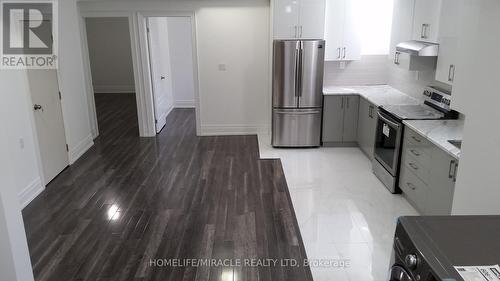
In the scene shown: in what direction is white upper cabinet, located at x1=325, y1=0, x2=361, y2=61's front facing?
toward the camera

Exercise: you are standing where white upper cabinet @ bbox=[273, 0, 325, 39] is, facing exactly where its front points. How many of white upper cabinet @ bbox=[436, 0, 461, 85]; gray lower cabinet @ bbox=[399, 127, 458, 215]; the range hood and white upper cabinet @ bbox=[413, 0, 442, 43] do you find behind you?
0

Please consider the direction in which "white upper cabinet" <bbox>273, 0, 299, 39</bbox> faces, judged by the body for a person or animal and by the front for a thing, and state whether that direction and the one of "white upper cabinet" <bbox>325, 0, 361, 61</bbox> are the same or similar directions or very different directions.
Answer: same or similar directions

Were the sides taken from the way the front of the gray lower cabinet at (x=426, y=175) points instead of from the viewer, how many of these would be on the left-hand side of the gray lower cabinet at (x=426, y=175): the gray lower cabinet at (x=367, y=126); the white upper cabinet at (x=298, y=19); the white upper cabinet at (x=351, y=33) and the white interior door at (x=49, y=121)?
0

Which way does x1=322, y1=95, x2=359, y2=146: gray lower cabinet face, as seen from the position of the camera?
facing the viewer

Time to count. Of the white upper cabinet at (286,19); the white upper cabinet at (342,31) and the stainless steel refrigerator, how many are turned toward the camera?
3

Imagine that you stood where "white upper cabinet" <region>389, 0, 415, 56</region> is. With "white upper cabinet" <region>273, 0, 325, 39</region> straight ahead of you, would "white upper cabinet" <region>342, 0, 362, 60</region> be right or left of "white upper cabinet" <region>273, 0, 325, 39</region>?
right

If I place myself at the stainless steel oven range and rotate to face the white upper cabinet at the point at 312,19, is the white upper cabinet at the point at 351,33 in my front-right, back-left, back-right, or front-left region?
front-right

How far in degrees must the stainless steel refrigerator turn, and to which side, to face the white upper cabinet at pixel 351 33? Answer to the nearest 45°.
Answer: approximately 135° to its left

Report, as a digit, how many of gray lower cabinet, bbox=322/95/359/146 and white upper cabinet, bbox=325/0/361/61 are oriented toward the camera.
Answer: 2

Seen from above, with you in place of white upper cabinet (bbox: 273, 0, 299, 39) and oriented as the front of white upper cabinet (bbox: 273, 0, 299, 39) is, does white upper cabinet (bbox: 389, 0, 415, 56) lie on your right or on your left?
on your left

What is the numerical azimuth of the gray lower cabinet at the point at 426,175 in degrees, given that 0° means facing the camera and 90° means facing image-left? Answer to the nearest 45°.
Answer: approximately 45°

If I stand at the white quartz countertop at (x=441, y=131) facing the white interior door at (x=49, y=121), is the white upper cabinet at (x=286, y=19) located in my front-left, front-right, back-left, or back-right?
front-right

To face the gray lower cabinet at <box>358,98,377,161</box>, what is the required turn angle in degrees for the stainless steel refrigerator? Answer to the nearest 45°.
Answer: approximately 90° to its left

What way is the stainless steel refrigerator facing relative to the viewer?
toward the camera

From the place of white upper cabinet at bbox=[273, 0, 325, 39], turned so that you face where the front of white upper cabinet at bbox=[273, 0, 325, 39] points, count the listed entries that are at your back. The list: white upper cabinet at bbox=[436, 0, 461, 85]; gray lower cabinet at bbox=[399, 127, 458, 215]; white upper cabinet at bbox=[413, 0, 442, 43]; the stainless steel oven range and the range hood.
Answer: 0

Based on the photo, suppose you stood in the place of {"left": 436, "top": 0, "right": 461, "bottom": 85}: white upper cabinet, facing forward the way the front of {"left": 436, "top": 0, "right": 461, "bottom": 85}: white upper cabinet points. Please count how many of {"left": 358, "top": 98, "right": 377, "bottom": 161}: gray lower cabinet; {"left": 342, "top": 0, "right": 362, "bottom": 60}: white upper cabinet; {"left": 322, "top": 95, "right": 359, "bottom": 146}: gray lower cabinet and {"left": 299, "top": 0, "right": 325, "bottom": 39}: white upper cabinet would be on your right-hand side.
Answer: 4

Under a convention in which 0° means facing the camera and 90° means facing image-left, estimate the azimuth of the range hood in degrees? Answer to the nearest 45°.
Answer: approximately 45°

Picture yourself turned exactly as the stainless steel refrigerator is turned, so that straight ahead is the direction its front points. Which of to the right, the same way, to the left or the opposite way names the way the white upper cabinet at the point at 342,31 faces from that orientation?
the same way

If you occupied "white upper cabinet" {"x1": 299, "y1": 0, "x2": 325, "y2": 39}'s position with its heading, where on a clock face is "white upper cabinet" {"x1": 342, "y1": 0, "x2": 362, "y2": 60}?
"white upper cabinet" {"x1": 342, "y1": 0, "x2": 362, "y2": 60} is roughly at 8 o'clock from "white upper cabinet" {"x1": 299, "y1": 0, "x2": 325, "y2": 39}.

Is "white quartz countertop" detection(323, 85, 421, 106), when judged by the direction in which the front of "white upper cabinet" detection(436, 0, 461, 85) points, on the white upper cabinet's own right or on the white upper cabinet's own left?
on the white upper cabinet's own right
